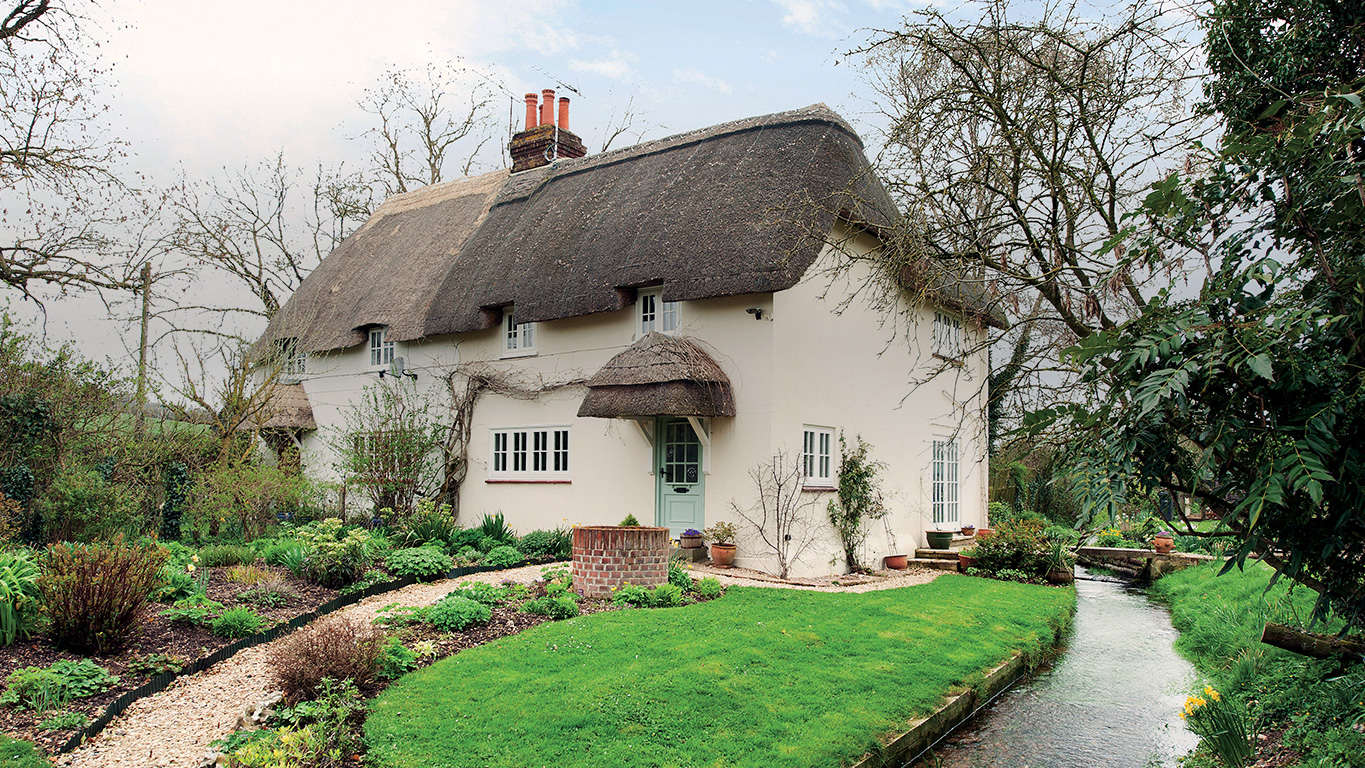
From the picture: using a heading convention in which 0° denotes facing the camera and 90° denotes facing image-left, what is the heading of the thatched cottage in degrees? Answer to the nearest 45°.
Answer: approximately 45°

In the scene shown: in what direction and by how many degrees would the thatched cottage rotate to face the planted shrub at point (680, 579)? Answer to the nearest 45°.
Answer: approximately 45° to its left

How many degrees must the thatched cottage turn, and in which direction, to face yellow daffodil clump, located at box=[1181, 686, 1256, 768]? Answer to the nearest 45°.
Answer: approximately 45° to its left

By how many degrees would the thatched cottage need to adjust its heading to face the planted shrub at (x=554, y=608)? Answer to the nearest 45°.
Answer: approximately 45° to its left

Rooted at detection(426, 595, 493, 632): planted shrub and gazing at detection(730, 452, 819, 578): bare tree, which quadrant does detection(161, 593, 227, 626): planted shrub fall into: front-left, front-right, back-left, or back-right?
back-left

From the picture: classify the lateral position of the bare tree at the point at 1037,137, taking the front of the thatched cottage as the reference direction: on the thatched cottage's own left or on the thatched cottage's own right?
on the thatched cottage's own left

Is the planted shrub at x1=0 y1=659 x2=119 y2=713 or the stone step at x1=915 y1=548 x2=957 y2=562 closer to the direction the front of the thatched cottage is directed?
the planted shrub

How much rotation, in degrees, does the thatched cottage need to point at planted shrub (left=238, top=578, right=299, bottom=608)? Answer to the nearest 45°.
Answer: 0° — it already faces it

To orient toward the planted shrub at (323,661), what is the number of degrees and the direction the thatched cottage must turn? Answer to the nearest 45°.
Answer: approximately 45° to its left
